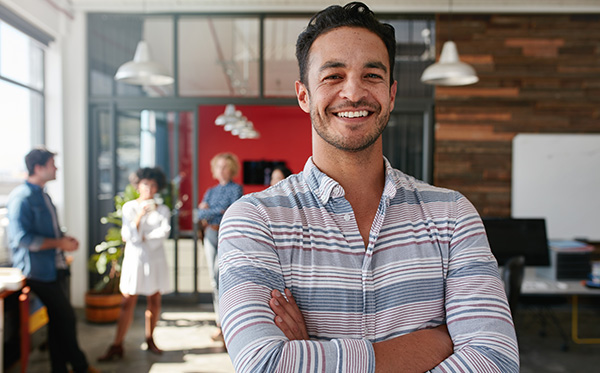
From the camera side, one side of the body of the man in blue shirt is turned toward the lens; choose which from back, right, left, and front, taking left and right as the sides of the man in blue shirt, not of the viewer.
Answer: right

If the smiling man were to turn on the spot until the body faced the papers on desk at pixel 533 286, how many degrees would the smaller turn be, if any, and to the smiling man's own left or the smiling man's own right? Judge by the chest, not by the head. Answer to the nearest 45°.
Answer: approximately 135° to the smiling man's own left

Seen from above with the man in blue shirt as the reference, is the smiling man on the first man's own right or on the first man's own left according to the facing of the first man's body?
on the first man's own right

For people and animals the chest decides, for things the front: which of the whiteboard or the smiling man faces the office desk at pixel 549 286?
the whiteboard

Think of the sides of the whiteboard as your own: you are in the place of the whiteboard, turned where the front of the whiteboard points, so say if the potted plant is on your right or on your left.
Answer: on your right

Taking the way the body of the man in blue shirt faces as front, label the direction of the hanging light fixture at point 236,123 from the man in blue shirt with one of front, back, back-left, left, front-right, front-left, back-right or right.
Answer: front-left

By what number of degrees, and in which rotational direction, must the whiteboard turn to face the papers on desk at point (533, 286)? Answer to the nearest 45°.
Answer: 0° — it already faces it

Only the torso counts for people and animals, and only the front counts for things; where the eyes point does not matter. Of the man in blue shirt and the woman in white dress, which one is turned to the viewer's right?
the man in blue shirt

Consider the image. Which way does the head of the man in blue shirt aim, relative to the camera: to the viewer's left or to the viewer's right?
to the viewer's right

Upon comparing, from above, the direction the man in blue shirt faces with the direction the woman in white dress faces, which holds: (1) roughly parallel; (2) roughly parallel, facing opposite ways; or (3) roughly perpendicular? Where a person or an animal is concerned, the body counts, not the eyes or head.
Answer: roughly perpendicular

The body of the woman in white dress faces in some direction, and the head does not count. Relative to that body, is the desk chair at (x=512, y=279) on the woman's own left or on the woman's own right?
on the woman's own left
